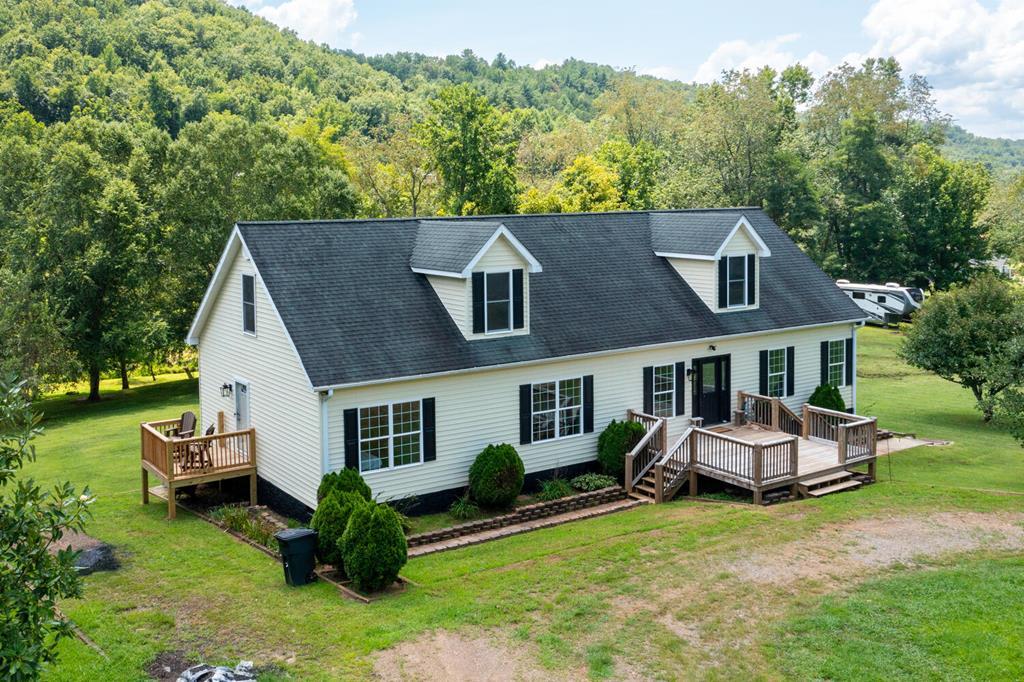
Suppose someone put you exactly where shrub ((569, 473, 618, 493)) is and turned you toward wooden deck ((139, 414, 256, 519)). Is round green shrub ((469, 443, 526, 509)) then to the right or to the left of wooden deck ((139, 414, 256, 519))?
left

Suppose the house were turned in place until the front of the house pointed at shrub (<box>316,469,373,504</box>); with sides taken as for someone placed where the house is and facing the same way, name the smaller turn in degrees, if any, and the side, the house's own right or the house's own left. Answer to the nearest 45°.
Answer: approximately 90° to the house's own right

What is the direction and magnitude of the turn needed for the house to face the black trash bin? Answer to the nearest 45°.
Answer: approximately 90° to its right

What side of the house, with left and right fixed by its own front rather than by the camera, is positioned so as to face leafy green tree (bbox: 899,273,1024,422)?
left

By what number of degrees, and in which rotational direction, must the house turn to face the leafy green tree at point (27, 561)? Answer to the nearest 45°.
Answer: approximately 45° to its right

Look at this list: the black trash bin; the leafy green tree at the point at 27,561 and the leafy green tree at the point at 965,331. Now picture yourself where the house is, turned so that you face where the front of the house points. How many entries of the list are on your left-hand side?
1

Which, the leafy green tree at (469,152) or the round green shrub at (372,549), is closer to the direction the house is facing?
the round green shrub

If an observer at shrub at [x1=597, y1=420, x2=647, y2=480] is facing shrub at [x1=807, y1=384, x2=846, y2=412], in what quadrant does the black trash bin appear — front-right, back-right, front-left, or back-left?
back-right

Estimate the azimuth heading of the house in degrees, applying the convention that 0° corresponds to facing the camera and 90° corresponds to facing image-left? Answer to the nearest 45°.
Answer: approximately 315°

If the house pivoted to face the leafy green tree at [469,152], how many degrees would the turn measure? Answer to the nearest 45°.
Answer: approximately 135° to its left
